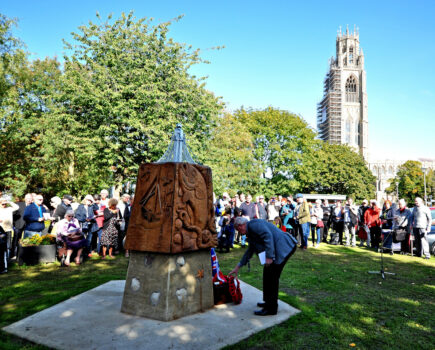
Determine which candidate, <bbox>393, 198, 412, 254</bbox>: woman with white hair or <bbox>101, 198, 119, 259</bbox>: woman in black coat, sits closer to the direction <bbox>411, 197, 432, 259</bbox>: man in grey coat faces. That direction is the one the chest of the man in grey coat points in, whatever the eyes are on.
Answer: the woman in black coat

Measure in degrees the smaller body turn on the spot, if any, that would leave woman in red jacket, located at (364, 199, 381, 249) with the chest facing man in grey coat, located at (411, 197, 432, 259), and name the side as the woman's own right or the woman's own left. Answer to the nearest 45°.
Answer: approximately 45° to the woman's own left

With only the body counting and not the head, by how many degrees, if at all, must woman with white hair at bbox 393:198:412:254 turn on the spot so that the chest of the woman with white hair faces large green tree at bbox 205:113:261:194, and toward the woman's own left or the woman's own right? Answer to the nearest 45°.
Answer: approximately 90° to the woman's own right

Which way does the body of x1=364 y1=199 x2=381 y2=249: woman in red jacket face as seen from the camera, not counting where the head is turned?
toward the camera

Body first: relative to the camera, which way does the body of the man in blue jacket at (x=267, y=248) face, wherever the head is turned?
to the viewer's left

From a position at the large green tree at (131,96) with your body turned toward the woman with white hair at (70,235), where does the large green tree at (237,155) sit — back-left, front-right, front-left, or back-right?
back-left

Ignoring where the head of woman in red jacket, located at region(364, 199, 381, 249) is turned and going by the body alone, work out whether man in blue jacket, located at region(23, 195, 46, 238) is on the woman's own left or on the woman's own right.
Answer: on the woman's own right

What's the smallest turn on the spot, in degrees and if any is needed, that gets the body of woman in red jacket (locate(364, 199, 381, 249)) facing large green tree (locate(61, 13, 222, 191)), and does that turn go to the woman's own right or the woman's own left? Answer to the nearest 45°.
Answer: approximately 90° to the woman's own right

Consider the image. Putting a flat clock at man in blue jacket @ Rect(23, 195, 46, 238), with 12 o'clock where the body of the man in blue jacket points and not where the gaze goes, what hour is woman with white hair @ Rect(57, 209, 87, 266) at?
The woman with white hair is roughly at 12 o'clock from the man in blue jacket.

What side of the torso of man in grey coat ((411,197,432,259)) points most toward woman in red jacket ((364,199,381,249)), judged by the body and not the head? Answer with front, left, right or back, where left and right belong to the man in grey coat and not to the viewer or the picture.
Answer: right

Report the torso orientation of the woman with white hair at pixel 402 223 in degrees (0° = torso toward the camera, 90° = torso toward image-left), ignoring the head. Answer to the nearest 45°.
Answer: approximately 45°

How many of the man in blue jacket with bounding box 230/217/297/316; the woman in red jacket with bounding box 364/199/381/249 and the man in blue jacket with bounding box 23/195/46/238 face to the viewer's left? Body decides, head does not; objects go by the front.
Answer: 1
